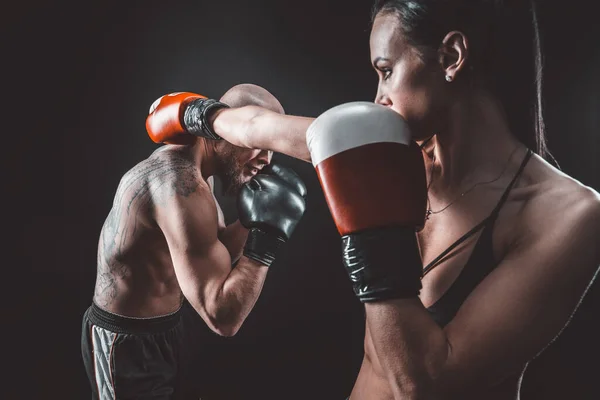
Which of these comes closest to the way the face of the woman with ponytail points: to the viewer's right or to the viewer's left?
to the viewer's left

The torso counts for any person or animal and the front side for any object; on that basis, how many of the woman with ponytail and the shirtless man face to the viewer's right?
1

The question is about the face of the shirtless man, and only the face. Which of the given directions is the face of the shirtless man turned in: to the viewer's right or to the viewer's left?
to the viewer's right

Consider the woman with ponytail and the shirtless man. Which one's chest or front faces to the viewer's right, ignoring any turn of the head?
the shirtless man

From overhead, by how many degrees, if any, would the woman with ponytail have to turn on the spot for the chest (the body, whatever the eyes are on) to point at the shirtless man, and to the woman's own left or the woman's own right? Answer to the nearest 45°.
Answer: approximately 90° to the woman's own right

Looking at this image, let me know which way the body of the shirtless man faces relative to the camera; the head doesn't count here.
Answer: to the viewer's right

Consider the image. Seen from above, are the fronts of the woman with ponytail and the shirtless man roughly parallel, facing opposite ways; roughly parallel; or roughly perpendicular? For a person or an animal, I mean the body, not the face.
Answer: roughly parallel, facing opposite ways

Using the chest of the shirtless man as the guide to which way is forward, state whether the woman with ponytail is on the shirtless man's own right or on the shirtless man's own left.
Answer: on the shirtless man's own right
